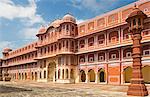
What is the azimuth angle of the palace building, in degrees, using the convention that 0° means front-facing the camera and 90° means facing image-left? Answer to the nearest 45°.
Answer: approximately 45°
